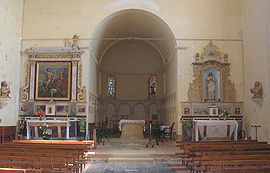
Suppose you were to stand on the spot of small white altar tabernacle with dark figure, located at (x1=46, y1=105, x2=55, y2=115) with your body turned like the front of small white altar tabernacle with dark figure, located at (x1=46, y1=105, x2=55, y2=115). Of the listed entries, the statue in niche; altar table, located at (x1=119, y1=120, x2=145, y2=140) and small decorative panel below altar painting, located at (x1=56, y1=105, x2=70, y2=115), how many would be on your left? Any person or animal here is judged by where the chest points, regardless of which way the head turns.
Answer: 3

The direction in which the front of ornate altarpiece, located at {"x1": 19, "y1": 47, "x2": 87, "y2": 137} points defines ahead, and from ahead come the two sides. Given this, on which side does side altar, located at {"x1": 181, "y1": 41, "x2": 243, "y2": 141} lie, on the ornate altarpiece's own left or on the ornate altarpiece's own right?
on the ornate altarpiece's own left

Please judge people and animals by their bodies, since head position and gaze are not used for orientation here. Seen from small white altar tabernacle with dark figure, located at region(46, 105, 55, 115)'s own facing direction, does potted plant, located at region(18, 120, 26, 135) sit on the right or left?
on its right

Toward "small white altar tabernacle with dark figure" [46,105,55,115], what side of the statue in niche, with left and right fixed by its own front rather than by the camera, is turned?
right
